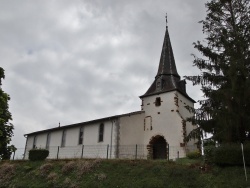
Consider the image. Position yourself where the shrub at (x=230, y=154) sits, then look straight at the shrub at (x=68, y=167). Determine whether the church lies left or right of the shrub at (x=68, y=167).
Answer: right

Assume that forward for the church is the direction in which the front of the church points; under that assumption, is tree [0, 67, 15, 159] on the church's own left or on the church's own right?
on the church's own right

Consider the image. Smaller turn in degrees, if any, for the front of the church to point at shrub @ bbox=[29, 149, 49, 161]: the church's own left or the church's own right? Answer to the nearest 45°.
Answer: approximately 135° to the church's own right

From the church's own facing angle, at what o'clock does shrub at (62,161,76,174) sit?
The shrub is roughly at 1 o'clock from the church.
